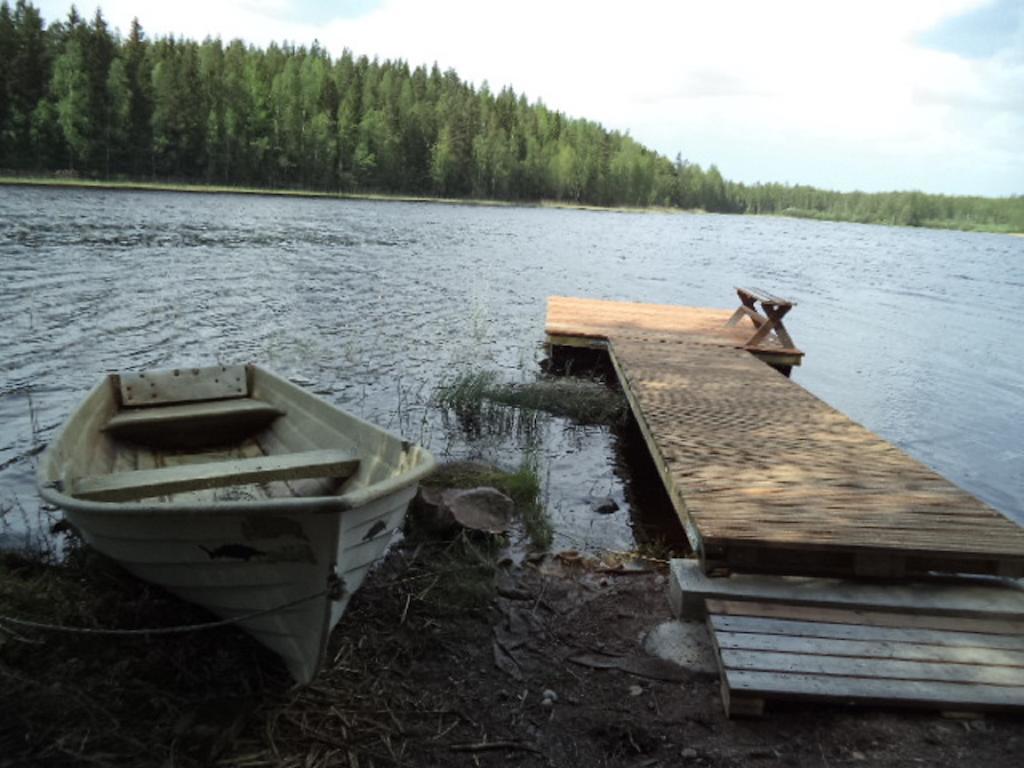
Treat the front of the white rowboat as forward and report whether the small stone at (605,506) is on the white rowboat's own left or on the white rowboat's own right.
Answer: on the white rowboat's own left

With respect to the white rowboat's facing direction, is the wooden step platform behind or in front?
in front

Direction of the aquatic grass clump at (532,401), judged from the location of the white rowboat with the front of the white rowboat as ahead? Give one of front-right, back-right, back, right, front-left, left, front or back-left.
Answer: left

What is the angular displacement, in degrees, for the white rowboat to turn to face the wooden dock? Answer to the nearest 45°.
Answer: approximately 45° to its left

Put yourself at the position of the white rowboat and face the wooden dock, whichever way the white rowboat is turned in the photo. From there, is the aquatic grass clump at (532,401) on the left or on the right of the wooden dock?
left

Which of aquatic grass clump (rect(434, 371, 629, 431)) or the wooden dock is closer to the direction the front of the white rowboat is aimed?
the wooden dock

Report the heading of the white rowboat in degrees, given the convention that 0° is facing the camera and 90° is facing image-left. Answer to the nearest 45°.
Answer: approximately 315°

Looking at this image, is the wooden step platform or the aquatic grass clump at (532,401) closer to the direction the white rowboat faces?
the wooden step platform
